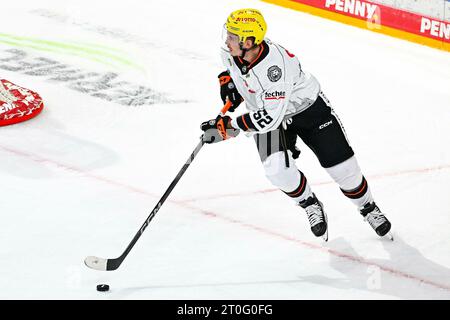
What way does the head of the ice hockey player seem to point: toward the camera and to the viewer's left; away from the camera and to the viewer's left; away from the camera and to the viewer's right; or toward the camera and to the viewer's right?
toward the camera and to the viewer's left

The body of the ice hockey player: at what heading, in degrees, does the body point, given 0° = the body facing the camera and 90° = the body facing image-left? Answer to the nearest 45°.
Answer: approximately 45°

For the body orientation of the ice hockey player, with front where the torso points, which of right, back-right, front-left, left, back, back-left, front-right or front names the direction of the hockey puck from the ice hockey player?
front
